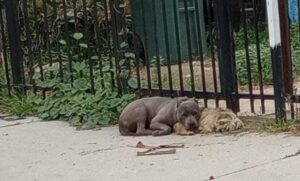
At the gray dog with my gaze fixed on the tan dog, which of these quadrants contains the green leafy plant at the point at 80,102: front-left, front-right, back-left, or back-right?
back-left

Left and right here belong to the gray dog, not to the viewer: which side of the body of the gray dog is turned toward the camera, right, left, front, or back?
right

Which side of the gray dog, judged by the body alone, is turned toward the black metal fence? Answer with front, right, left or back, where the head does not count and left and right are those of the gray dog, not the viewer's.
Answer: left

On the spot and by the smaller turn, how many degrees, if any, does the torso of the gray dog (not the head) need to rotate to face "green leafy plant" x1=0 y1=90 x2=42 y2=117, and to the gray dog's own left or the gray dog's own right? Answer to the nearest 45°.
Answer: approximately 135° to the gray dog's own left

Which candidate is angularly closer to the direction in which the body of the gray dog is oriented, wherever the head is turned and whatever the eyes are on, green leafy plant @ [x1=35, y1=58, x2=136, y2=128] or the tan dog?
the tan dog

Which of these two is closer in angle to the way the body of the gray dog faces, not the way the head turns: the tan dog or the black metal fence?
the tan dog
